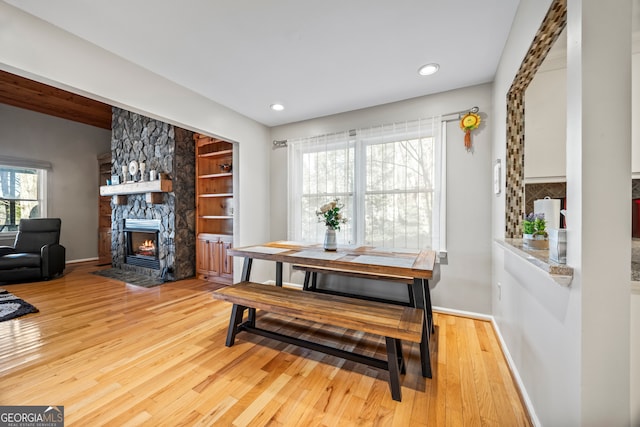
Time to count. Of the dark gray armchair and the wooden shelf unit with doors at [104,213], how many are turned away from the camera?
0

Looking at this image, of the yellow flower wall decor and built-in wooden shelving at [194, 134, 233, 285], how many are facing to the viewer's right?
0

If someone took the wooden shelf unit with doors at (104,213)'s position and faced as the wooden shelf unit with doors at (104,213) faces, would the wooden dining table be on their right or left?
on their left

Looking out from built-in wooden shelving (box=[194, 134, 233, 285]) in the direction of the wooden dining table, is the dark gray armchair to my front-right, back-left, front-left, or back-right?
back-right

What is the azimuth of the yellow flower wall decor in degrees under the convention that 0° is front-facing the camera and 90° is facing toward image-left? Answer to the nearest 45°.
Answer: approximately 0°

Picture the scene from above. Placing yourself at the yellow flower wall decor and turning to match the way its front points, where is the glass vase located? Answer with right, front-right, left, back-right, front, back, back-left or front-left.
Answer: front-right

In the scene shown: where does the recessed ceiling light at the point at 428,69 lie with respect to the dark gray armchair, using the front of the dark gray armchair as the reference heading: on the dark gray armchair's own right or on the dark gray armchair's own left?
on the dark gray armchair's own left

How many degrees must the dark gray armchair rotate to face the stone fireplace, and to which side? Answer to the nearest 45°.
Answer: approximately 90° to its left

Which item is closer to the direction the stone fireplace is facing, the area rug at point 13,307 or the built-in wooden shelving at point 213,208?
the area rug

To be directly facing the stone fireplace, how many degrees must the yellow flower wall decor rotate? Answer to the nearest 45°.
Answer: approximately 90° to its right

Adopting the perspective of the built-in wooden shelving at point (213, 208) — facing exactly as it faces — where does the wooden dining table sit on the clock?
The wooden dining table is roughly at 10 o'clock from the built-in wooden shelving.

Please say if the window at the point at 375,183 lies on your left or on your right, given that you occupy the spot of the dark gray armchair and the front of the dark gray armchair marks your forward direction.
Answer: on your left
